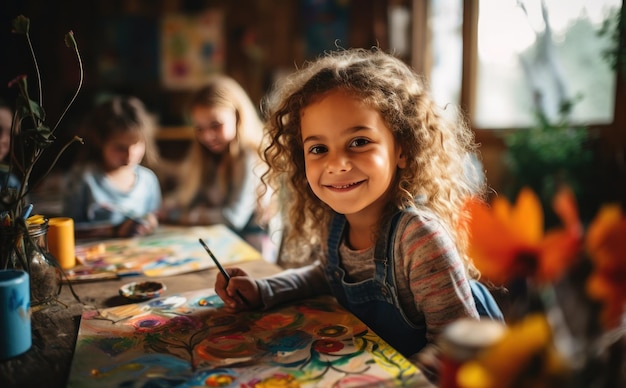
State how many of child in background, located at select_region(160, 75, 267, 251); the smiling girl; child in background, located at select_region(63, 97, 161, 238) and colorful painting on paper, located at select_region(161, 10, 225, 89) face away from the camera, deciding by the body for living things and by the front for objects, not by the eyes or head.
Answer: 0

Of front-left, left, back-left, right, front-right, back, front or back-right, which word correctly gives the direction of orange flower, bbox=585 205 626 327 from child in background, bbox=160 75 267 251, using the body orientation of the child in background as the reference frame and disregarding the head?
front-left

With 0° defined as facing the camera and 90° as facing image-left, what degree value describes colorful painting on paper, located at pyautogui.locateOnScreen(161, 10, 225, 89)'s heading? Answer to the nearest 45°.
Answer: approximately 0°

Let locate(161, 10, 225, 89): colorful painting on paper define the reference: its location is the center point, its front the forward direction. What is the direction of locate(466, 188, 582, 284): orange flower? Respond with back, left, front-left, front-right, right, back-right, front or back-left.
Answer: front

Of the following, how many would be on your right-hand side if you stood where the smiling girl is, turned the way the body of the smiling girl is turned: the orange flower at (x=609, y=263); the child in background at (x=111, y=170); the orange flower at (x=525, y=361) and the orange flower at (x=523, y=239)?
1

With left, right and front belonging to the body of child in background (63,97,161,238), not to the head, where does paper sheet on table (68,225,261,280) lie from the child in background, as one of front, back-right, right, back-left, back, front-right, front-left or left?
front-right

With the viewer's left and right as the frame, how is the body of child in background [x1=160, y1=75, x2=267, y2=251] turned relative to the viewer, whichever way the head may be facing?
facing the viewer and to the left of the viewer

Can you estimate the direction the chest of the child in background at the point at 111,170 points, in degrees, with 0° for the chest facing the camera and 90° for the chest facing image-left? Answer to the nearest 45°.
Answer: approximately 315°

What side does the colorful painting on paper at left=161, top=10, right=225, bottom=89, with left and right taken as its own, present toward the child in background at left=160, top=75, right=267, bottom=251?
front

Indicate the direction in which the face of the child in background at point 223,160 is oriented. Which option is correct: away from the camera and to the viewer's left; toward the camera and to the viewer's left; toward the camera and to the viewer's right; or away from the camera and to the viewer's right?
toward the camera and to the viewer's left

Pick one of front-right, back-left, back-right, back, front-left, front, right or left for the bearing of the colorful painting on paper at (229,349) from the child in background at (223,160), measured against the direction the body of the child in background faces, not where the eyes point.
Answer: front-left

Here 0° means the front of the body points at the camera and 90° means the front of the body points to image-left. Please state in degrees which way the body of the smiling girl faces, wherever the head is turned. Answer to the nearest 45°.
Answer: approximately 45°

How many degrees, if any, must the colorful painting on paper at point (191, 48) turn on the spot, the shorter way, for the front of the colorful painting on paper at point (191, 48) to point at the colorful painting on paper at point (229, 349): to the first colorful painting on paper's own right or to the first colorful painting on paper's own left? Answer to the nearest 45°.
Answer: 0° — it already faces it

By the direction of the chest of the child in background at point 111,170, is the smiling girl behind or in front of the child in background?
in front

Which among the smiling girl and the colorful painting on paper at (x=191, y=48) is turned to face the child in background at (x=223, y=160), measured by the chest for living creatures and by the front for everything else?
the colorful painting on paper

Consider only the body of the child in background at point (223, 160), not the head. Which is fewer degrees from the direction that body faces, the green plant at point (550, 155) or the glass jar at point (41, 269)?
the glass jar

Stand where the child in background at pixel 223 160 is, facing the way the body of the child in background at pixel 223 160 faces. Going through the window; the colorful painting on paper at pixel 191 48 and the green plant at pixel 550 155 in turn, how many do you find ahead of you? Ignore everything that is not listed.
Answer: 0
